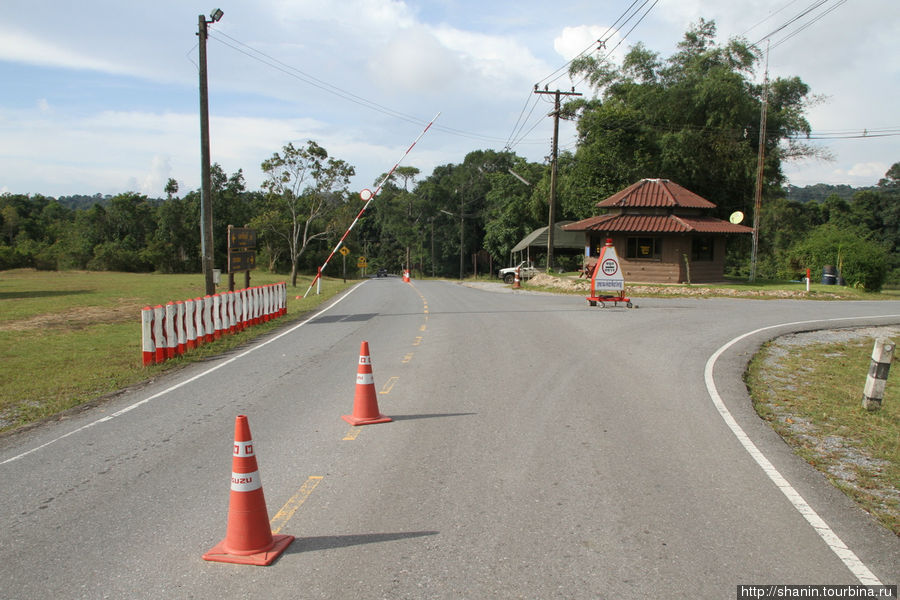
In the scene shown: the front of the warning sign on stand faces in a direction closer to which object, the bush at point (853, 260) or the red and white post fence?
the red and white post fence

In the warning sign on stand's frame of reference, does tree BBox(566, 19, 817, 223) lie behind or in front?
behind

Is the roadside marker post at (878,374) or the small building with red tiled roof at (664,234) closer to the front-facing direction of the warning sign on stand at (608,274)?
the roadside marker post

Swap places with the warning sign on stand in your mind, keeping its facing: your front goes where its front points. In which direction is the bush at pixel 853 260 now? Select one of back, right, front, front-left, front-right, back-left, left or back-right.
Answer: back-left

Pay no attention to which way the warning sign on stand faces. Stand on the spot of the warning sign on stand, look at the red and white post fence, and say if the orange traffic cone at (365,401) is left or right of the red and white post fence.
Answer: left

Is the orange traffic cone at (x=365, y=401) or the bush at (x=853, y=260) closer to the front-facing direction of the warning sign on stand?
the orange traffic cone

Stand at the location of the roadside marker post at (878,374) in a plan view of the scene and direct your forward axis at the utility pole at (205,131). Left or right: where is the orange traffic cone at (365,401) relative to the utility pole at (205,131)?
left

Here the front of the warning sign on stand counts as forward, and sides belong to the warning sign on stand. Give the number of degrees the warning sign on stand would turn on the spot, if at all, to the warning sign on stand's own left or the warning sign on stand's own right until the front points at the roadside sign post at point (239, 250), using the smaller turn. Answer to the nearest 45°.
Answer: approximately 90° to the warning sign on stand's own right

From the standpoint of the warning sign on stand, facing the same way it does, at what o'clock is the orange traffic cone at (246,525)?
The orange traffic cone is roughly at 12 o'clock from the warning sign on stand.

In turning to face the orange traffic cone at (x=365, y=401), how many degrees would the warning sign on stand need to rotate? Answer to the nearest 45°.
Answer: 0° — it already faces it

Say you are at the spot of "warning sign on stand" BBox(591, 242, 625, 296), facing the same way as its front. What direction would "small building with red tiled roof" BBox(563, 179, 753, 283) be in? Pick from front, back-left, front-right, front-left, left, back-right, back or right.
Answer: back

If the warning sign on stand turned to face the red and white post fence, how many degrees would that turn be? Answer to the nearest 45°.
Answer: approximately 45° to its right
